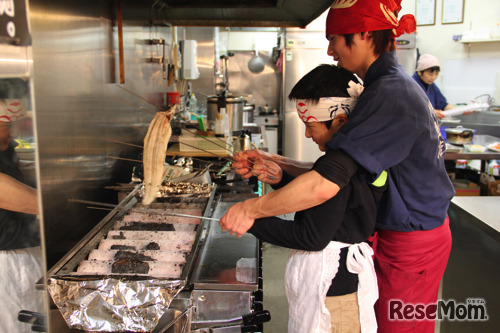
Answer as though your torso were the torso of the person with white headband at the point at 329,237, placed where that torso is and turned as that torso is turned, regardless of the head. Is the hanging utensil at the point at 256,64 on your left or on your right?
on your right

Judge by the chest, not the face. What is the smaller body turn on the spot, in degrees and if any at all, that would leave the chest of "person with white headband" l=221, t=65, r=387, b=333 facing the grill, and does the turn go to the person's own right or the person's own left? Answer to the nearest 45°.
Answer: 0° — they already face it

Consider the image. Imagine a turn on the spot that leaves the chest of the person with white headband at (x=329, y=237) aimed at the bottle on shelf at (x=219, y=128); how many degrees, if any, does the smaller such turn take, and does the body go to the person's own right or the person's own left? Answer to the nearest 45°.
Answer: approximately 90° to the person's own right

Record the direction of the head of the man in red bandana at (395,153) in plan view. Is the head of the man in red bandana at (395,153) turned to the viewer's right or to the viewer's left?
to the viewer's left

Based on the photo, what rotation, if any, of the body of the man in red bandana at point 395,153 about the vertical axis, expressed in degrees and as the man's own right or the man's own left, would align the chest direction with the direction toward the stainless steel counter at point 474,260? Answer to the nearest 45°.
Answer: approximately 135° to the man's own right

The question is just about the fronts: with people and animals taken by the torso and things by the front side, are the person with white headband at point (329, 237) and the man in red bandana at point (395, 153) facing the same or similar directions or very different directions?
same or similar directions

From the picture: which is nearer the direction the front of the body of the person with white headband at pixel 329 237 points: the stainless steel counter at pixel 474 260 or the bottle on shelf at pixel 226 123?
the bottle on shelf

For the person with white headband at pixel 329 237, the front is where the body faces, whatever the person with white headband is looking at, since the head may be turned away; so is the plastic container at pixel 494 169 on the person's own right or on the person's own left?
on the person's own right

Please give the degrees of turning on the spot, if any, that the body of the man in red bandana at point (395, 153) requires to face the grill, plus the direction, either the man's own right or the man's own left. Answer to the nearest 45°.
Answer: approximately 45° to the man's own left

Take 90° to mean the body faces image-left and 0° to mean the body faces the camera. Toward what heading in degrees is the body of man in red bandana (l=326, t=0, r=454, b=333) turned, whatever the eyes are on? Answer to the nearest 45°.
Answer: approximately 90°

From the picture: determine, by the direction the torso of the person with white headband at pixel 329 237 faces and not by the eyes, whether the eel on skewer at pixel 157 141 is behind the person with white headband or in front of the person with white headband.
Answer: in front

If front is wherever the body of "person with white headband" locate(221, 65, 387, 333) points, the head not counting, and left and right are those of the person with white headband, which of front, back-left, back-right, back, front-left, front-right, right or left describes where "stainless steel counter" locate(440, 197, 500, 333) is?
back-right

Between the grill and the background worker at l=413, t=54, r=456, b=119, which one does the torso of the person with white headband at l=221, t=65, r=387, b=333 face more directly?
the grill

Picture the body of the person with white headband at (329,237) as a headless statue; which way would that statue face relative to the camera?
to the viewer's left
